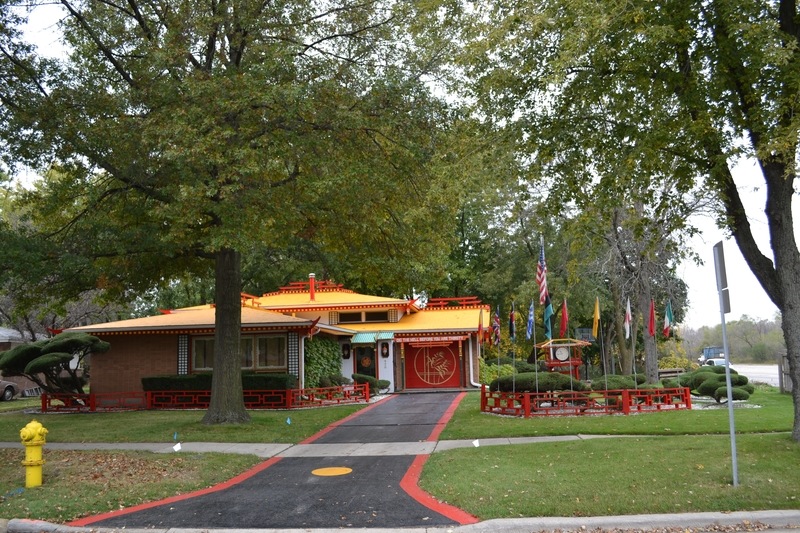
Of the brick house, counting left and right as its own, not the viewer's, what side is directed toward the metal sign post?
front

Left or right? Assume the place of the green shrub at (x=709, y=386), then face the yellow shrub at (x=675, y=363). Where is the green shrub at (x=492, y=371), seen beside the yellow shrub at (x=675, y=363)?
left

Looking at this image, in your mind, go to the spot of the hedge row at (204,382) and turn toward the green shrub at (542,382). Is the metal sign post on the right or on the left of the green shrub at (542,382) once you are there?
right

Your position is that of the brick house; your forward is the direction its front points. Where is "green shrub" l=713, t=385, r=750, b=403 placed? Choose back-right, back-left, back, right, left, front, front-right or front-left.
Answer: front-left

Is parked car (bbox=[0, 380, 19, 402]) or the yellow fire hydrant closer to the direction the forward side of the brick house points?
the yellow fire hydrant

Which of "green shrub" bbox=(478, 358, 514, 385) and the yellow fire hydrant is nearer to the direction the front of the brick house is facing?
the yellow fire hydrant

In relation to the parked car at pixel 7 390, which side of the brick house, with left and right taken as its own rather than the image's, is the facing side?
right

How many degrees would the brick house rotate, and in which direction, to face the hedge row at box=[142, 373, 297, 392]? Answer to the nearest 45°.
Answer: approximately 45° to its right

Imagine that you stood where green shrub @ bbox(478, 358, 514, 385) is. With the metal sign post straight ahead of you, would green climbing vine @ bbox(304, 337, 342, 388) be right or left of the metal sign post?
right

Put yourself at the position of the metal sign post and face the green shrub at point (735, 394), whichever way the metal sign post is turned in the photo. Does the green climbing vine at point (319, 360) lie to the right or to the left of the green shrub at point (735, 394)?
left

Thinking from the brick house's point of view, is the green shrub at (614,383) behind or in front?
in front

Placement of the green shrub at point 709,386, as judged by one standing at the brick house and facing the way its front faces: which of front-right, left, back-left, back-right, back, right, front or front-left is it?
front-left

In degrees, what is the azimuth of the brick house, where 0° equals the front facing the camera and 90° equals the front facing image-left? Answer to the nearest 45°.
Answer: approximately 0°

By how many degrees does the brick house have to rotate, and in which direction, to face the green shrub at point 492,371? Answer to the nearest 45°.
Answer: approximately 90° to its left
